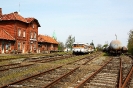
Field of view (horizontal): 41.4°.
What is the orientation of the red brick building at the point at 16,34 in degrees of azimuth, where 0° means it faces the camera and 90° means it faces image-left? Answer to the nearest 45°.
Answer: approximately 315°
